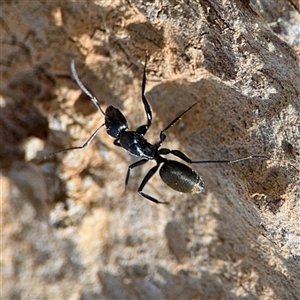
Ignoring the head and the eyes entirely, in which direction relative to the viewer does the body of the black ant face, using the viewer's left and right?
facing away from the viewer and to the left of the viewer
